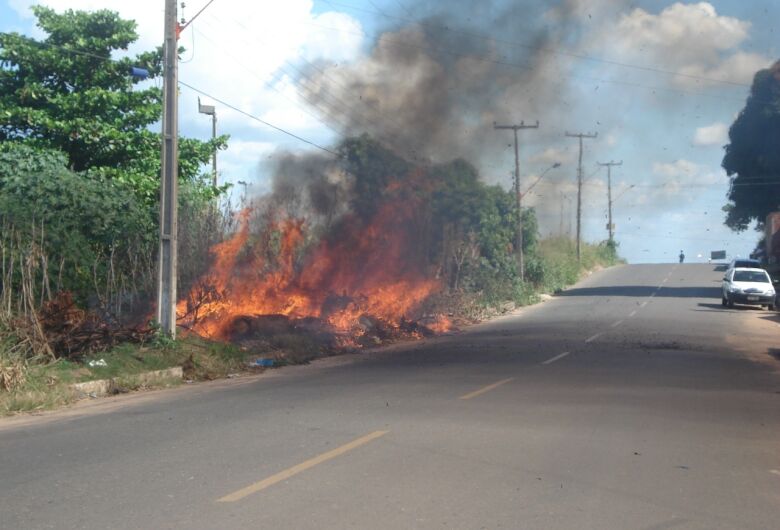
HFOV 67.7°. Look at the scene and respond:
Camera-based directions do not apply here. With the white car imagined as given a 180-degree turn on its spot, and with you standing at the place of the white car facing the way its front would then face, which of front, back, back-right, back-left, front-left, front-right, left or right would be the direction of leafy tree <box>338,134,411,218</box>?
back-left

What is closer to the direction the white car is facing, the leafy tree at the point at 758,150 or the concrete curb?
the concrete curb

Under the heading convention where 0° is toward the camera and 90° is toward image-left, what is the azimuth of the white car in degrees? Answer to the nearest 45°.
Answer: approximately 0°

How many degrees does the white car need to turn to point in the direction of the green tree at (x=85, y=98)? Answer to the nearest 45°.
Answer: approximately 45° to its right

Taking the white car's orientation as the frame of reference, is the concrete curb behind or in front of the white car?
in front
